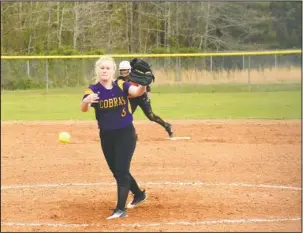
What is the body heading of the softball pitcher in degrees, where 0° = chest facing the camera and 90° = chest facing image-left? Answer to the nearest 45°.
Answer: approximately 0°

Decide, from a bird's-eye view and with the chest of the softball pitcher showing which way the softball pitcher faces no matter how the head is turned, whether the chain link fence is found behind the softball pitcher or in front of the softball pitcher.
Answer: behind

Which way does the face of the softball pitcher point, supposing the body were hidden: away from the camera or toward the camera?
toward the camera
